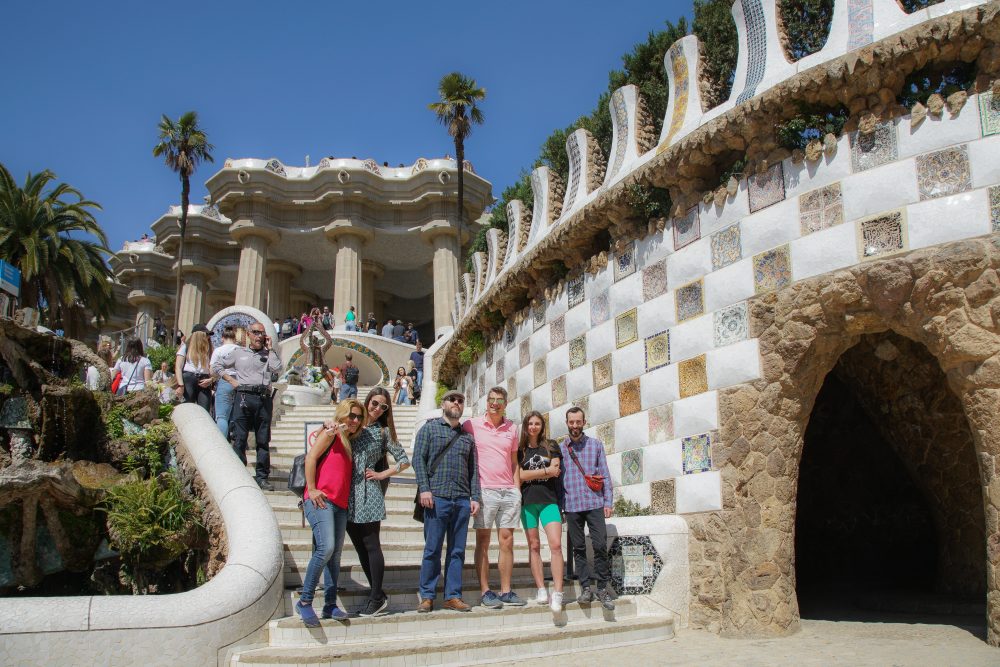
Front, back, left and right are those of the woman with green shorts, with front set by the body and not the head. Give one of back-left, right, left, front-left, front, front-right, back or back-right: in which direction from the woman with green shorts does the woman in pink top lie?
front-right

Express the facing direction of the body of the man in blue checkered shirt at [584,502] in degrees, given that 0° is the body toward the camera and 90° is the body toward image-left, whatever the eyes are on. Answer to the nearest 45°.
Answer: approximately 0°

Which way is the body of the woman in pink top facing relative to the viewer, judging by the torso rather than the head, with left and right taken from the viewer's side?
facing the viewer and to the right of the viewer

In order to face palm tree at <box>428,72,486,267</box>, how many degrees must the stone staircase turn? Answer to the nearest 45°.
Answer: approximately 180°

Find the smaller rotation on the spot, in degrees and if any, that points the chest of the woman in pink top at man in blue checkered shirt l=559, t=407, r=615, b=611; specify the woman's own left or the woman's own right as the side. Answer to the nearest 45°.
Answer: approximately 45° to the woman's own left

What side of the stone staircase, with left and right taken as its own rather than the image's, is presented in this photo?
front

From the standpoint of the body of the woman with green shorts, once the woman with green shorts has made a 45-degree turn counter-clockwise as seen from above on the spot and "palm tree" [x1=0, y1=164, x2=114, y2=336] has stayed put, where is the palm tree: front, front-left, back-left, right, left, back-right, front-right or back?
back

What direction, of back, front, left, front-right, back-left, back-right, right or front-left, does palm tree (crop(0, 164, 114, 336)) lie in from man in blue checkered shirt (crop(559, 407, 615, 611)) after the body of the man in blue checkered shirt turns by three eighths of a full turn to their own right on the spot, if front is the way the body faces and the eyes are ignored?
front

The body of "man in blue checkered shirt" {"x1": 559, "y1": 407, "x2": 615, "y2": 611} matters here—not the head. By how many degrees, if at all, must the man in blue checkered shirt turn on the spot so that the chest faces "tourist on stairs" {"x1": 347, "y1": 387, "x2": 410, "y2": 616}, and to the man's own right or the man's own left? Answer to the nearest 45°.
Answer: approximately 45° to the man's own right

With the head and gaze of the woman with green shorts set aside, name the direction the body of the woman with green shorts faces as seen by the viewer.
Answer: toward the camera

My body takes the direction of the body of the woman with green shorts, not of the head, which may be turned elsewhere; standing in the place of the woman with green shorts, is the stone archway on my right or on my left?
on my left

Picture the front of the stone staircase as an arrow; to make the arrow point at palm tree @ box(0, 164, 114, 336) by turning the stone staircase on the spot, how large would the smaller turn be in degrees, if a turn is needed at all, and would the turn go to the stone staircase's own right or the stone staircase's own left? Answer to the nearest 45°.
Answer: approximately 135° to the stone staircase's own right
